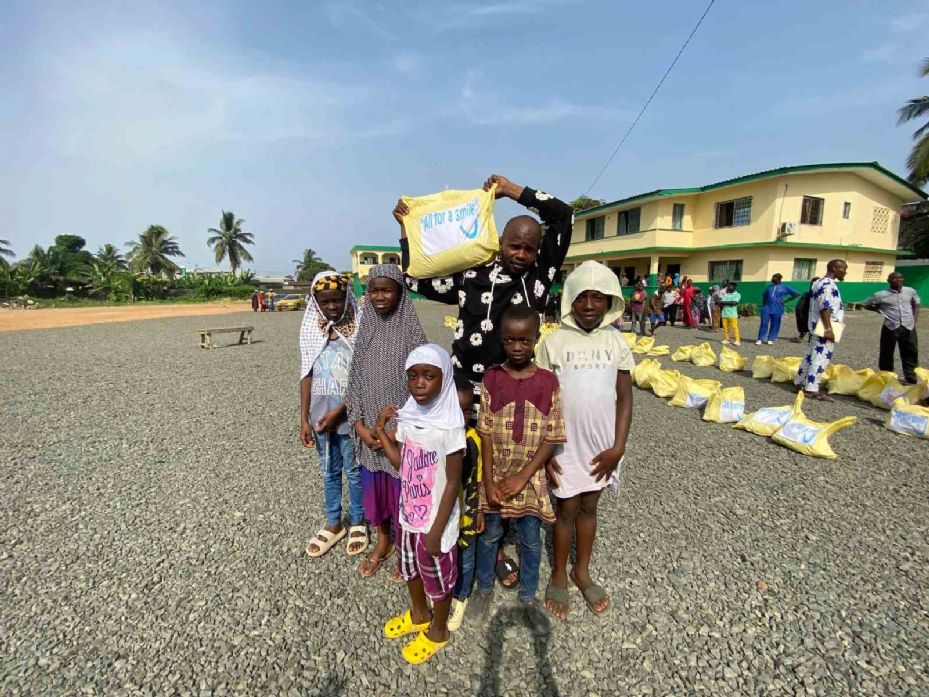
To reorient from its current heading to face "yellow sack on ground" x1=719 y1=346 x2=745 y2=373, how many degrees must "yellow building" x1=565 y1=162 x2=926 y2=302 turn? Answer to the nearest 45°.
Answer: approximately 45° to its left

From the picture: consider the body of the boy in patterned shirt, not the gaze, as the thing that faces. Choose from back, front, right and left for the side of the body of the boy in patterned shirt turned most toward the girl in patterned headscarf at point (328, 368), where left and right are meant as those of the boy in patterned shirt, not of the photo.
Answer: right

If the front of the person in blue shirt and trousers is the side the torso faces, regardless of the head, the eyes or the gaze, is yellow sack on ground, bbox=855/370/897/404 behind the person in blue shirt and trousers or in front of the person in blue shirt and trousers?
behind

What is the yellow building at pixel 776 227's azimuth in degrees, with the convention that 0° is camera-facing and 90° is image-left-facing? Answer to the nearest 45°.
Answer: approximately 45°

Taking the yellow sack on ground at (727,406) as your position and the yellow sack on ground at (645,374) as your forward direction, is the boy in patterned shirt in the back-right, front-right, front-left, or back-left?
back-left

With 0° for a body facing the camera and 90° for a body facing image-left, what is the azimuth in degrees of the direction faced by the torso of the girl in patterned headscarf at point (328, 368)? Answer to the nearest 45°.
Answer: approximately 0°
